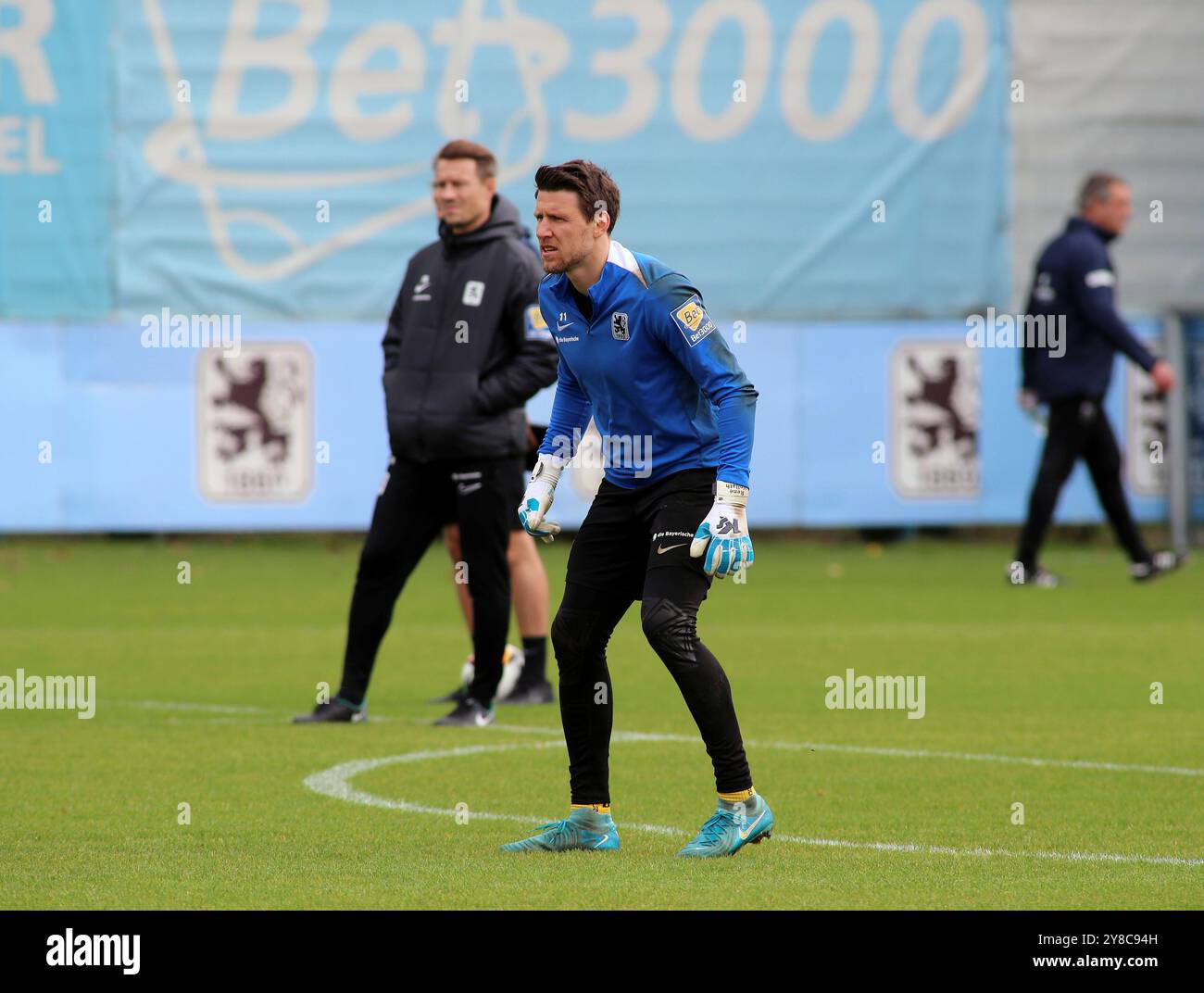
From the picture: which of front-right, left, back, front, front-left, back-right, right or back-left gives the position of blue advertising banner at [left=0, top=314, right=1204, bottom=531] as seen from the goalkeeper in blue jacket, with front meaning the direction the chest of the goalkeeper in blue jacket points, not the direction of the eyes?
back-right

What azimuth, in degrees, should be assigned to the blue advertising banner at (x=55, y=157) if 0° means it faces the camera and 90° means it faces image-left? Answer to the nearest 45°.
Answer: approximately 0°

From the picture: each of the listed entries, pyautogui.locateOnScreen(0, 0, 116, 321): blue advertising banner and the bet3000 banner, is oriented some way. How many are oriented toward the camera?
2

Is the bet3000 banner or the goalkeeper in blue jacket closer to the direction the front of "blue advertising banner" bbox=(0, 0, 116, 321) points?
the goalkeeper in blue jacket

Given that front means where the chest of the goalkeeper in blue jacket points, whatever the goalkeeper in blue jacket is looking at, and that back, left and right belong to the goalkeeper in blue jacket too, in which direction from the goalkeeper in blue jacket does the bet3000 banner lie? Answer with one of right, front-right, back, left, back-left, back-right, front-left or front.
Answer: back-right

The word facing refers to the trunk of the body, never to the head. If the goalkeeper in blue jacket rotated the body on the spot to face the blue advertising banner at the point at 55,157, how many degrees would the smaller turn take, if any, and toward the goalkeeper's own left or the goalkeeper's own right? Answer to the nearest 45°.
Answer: approximately 135° to the goalkeeper's own right

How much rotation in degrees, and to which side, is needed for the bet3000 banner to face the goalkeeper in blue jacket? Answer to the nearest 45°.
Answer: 0° — it already faces them

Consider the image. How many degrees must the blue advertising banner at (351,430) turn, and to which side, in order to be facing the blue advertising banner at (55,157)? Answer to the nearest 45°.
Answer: approximately 90° to its right

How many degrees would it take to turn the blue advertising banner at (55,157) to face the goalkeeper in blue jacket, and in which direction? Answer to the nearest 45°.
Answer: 0° — it already faces them
